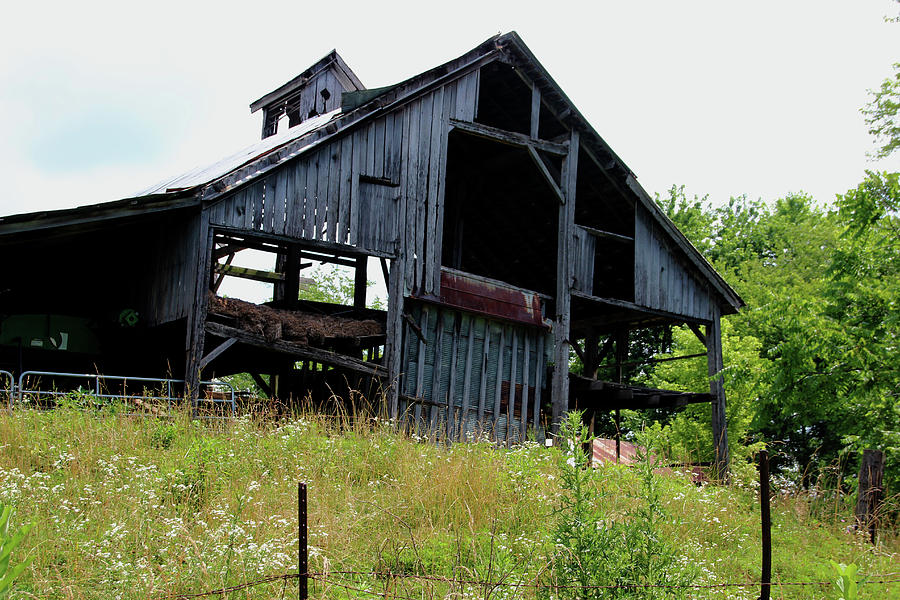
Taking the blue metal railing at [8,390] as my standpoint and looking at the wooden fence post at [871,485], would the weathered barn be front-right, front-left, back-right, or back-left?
front-left

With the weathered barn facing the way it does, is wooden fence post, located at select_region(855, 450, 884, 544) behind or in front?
in front

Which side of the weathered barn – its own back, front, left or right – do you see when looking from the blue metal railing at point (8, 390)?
right

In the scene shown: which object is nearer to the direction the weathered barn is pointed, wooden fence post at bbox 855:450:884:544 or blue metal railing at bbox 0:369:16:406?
the wooden fence post
